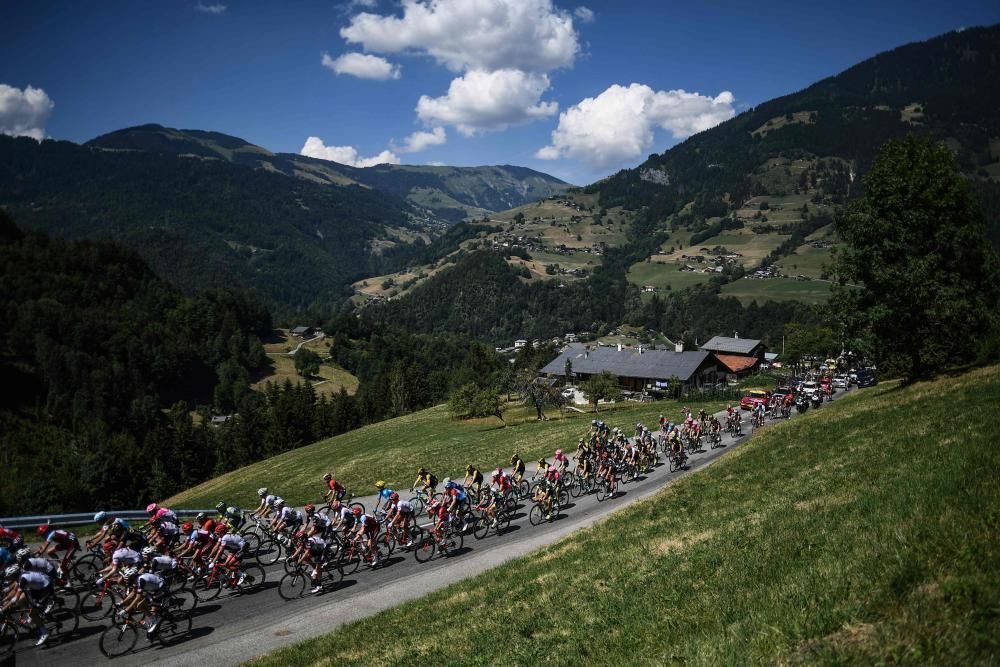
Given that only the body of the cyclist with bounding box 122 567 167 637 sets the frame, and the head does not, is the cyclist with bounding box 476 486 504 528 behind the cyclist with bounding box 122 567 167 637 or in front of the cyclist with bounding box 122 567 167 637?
behind

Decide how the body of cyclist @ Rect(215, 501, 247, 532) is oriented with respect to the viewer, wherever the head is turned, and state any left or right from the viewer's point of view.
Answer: facing to the left of the viewer

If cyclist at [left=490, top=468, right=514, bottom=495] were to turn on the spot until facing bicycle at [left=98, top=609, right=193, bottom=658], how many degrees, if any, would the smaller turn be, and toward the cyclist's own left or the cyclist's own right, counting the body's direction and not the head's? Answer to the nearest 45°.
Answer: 0° — they already face it

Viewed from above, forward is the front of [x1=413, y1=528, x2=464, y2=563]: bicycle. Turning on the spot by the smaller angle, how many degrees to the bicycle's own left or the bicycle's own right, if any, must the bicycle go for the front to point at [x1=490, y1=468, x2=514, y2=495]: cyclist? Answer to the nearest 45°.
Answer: approximately 180°

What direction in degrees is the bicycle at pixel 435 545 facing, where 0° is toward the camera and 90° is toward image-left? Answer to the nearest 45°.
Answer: approximately 45°

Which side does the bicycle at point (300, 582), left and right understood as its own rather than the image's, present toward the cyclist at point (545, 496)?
back

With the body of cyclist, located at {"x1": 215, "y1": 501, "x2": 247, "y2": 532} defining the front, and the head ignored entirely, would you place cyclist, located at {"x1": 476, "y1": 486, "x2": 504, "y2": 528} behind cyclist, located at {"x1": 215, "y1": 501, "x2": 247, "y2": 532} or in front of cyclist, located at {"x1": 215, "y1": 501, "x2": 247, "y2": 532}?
behind

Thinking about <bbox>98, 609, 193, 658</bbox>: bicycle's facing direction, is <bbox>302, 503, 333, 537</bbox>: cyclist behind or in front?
behind

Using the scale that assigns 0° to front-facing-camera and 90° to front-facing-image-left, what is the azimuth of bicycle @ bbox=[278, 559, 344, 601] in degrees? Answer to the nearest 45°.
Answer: approximately 45°

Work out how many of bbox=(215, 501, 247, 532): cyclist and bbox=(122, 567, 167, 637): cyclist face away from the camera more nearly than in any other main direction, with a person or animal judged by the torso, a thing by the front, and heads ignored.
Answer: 0

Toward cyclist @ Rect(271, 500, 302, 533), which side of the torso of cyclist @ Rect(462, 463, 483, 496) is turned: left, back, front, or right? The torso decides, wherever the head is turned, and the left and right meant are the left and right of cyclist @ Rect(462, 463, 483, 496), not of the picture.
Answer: front

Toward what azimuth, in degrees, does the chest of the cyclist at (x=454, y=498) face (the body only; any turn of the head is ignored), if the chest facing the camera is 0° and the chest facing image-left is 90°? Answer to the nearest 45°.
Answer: approximately 45°

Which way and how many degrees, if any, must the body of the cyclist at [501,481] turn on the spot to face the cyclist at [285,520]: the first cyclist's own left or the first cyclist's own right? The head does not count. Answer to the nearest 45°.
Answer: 0° — they already face them
